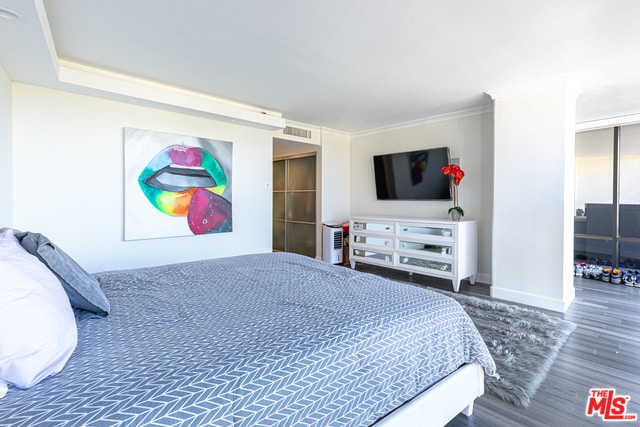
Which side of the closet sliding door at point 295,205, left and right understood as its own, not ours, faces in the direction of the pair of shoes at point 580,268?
left

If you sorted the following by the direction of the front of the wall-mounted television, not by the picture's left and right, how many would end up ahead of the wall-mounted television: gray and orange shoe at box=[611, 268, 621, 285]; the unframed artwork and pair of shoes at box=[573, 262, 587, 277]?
1

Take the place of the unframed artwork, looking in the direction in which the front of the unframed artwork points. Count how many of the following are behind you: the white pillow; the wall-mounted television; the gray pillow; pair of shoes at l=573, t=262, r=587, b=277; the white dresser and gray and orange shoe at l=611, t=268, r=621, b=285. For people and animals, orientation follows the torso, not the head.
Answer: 0

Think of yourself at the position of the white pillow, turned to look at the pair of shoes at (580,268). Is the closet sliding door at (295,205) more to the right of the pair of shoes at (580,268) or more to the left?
left

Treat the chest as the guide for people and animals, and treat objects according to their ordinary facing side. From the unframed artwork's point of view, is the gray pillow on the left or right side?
on its right

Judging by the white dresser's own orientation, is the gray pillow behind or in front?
in front

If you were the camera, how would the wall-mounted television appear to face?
facing the viewer and to the left of the viewer

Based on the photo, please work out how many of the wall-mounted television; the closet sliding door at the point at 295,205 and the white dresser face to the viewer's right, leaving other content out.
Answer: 0

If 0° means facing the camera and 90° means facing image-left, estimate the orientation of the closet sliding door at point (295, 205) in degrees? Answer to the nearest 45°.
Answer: approximately 45°

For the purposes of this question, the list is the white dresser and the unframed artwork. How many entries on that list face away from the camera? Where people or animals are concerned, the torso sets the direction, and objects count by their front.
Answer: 0

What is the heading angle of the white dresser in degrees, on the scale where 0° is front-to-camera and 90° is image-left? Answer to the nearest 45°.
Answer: approximately 45°

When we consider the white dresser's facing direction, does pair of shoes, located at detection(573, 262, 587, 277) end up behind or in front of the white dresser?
behind

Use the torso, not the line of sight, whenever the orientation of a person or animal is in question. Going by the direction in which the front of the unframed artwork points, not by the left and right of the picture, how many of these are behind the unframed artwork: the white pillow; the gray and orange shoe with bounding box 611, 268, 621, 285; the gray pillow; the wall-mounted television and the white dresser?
0

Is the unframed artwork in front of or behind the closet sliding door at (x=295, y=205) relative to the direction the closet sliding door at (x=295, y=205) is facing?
in front

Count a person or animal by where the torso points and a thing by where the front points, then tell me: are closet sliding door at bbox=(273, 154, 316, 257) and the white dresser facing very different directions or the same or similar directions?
same or similar directions

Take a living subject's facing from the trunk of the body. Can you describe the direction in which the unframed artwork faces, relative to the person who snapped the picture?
facing the viewer and to the right of the viewer

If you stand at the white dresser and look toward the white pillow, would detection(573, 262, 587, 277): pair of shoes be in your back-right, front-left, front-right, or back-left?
back-left
